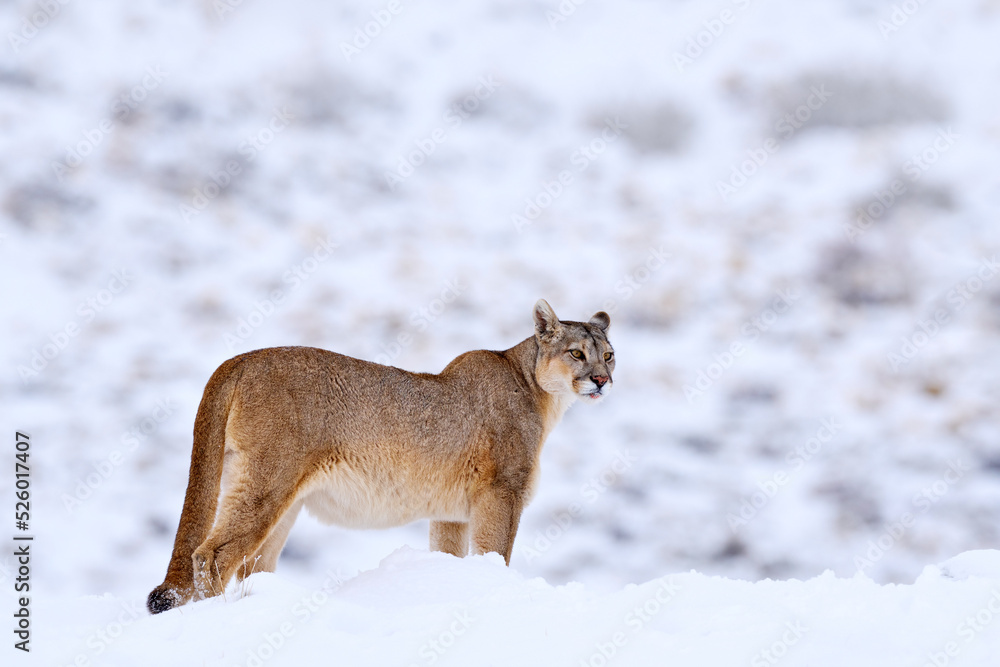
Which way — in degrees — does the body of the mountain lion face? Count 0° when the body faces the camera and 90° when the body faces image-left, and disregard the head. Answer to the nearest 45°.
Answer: approximately 270°
